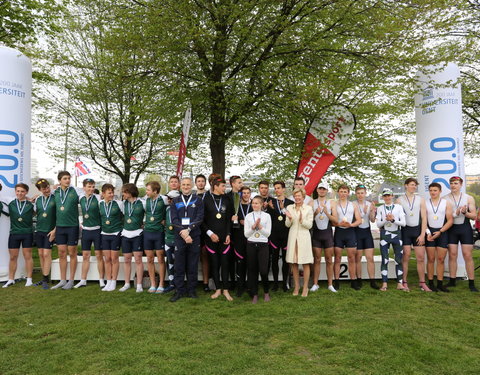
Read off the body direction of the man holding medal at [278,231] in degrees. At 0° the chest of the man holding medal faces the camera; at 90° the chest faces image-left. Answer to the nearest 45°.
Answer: approximately 0°

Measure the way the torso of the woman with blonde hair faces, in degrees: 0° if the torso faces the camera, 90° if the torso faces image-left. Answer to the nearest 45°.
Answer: approximately 45°

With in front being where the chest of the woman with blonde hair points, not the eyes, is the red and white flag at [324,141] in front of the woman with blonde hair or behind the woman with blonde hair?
behind

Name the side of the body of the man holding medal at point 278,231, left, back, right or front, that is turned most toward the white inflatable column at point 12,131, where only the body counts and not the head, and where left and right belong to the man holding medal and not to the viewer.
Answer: right

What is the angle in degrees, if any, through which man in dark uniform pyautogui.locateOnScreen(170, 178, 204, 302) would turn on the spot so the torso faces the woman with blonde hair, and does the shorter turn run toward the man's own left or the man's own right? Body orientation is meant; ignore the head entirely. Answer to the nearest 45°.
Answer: approximately 90° to the man's own left

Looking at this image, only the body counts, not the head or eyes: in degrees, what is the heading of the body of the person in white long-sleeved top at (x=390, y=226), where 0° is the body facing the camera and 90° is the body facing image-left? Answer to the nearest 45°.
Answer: approximately 0°

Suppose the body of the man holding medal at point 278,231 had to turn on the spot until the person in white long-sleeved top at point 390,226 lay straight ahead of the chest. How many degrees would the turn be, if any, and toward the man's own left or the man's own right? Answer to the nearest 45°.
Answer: approximately 90° to the man's own left
